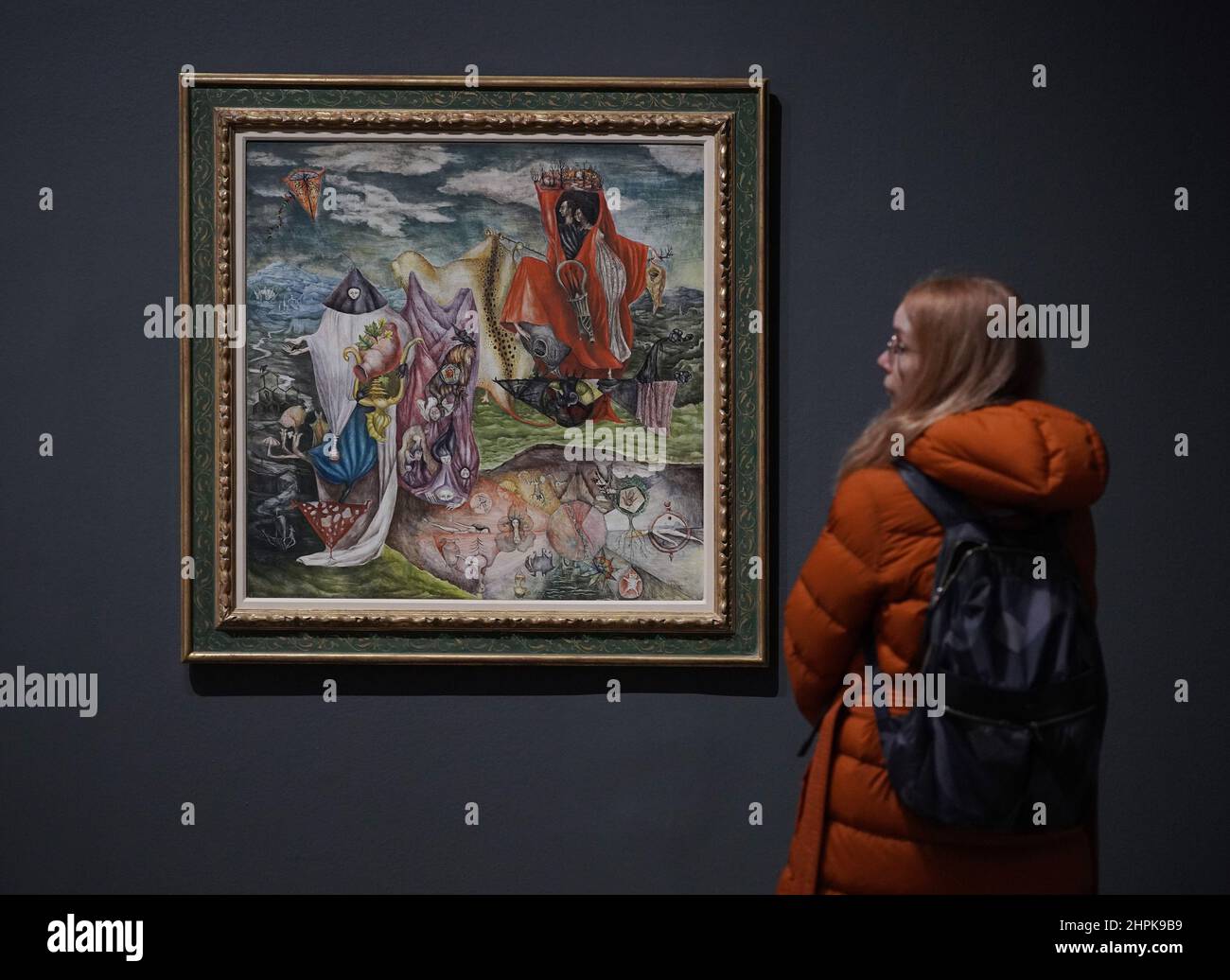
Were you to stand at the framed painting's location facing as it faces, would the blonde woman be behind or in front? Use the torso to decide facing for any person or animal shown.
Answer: in front

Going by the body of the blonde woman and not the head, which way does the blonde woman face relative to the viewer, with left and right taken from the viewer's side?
facing away from the viewer and to the left of the viewer

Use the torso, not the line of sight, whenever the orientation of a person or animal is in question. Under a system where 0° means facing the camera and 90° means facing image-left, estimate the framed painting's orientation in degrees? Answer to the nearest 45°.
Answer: approximately 0°

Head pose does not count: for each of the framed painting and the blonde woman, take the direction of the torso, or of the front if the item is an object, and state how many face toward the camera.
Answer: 1

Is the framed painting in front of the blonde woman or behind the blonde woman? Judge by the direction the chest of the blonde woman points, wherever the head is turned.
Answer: in front

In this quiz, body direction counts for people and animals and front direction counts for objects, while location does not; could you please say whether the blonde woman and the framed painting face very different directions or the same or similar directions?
very different directions

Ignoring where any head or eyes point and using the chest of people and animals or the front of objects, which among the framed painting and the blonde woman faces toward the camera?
the framed painting
